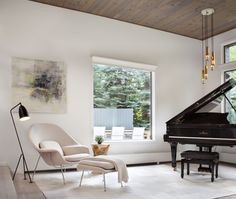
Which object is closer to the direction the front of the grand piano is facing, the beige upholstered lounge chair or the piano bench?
the piano bench

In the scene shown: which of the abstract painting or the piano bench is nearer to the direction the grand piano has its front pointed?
the piano bench

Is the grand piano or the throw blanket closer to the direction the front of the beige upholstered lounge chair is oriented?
the throw blanket

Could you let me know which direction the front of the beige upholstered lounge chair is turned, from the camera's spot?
facing the viewer and to the right of the viewer

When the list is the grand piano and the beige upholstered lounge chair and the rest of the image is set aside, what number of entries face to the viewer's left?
0

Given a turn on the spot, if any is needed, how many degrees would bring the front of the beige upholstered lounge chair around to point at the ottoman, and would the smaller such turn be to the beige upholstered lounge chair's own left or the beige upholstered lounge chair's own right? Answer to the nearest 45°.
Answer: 0° — it already faces it

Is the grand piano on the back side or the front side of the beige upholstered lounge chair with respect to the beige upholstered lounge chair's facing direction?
on the front side

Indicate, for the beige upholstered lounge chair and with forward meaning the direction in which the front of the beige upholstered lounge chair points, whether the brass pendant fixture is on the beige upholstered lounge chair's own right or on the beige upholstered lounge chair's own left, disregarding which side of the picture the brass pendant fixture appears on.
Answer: on the beige upholstered lounge chair's own left

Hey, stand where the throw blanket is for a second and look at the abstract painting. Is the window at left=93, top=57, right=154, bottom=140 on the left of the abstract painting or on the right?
right

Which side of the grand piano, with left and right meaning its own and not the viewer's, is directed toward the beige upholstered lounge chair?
right

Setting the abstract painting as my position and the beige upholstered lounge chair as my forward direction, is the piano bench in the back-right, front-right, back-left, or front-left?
front-left

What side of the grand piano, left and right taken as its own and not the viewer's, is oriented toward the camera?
front
